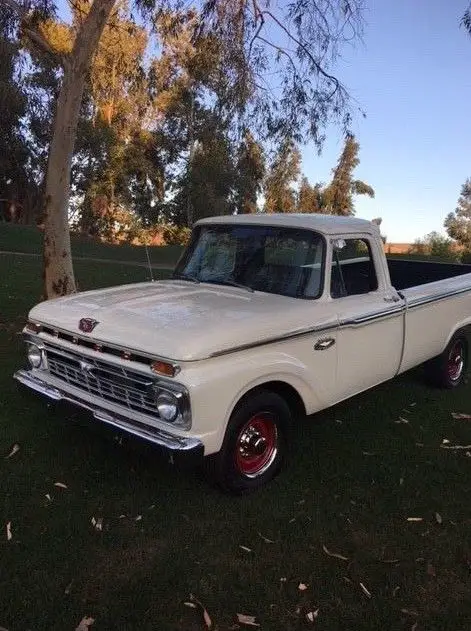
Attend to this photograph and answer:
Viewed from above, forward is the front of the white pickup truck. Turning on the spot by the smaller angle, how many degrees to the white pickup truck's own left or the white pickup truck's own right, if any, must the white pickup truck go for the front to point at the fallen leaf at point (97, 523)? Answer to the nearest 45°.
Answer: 0° — it already faces it

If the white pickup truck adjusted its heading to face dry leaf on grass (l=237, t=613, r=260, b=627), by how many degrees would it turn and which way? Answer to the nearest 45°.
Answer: approximately 45° to its left

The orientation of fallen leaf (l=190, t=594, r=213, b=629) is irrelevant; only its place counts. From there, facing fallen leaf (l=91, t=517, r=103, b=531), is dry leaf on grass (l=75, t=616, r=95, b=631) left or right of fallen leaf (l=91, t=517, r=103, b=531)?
left

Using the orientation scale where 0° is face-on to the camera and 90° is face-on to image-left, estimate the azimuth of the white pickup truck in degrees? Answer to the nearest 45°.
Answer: approximately 45°

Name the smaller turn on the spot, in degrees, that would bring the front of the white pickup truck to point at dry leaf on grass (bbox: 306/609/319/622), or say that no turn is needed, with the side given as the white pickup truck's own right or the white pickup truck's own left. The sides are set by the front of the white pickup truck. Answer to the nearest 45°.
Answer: approximately 45° to the white pickup truck's own left
